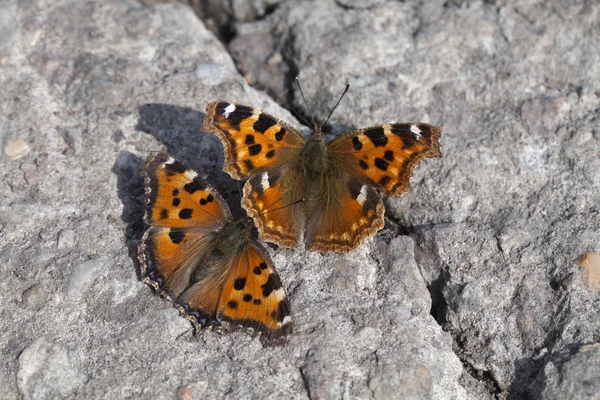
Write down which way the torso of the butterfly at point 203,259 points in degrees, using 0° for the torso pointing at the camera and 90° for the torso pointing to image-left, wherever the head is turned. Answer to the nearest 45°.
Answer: approximately 225°
